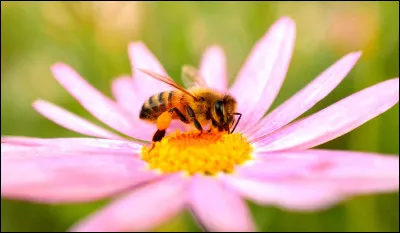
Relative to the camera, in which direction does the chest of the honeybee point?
to the viewer's right
